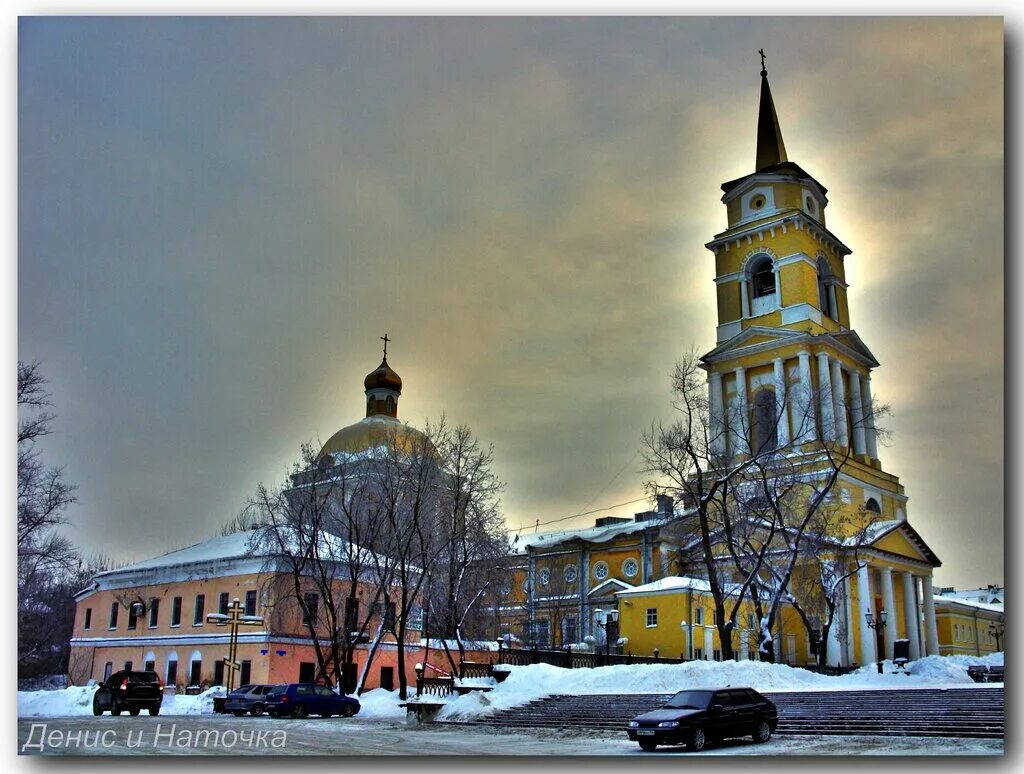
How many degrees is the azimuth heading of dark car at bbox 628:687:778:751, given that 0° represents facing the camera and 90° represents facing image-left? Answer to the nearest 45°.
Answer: approximately 45°

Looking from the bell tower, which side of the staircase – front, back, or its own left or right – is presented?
back

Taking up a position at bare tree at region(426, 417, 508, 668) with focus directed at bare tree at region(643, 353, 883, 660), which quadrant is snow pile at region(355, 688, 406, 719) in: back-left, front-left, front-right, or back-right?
back-right

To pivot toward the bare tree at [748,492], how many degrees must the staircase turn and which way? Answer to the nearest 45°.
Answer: approximately 180°

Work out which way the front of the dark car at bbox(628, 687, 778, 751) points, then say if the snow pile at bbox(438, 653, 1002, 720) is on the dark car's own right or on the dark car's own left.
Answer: on the dark car's own right

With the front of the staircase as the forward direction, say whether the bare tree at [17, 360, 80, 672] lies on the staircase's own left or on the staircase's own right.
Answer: on the staircase's own right

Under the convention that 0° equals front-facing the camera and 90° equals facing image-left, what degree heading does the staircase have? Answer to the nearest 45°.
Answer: approximately 0°
